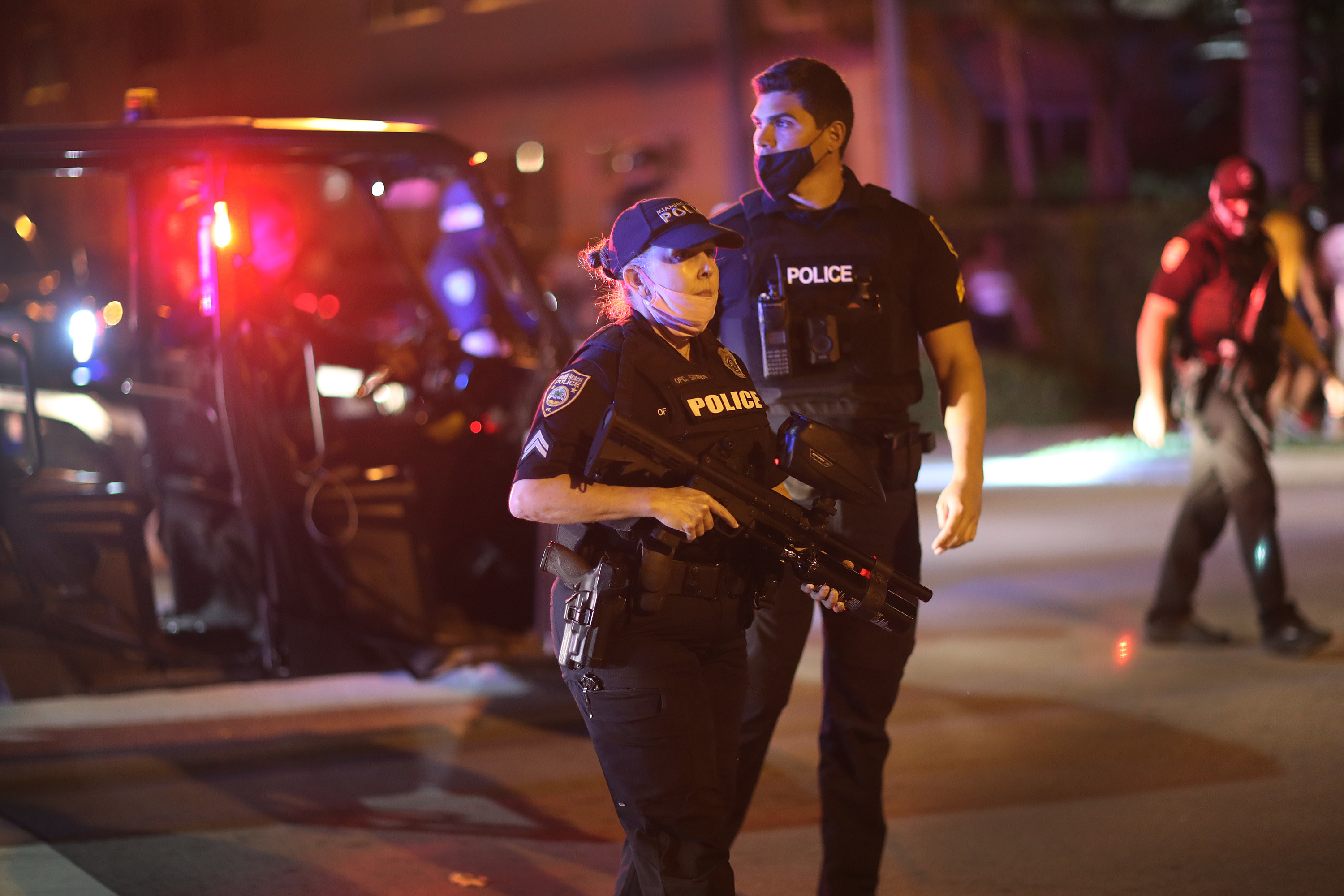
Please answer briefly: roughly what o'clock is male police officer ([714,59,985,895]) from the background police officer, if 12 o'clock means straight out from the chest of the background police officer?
The male police officer is roughly at 2 o'clock from the background police officer.

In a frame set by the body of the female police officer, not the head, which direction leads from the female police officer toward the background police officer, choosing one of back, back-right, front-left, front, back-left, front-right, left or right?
left

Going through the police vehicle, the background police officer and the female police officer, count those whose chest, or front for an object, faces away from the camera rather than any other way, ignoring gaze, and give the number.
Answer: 0

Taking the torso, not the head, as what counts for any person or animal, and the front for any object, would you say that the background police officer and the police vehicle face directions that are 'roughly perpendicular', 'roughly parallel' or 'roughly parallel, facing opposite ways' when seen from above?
roughly perpendicular

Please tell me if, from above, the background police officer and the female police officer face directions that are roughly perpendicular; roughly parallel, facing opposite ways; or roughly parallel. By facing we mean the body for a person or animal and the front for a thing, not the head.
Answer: roughly parallel

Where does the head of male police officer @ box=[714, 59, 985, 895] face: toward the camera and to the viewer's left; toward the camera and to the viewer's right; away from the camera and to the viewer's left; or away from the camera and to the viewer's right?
toward the camera and to the viewer's left

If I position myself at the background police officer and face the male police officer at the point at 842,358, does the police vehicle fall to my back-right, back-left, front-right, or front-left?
front-right

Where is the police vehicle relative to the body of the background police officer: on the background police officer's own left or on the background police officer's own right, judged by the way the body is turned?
on the background police officer's own right

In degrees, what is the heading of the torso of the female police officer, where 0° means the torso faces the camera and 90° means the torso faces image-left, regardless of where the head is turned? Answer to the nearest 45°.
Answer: approximately 315°

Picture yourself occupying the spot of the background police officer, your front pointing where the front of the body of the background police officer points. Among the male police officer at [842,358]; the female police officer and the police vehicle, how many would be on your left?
0

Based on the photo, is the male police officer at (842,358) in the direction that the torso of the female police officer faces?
no
